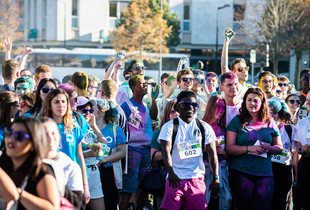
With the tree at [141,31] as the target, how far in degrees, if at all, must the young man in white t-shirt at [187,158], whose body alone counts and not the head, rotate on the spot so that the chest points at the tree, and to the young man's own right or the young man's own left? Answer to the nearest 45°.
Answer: approximately 180°

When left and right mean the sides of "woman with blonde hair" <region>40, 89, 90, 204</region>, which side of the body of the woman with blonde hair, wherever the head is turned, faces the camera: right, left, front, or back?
front

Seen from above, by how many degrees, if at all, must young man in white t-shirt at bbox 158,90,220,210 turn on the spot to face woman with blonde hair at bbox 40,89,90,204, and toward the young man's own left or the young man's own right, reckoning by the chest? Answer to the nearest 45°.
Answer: approximately 45° to the young man's own right

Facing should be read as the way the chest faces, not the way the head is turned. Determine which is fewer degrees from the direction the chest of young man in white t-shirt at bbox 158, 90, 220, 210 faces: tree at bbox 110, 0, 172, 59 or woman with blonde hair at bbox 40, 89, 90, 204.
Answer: the woman with blonde hair

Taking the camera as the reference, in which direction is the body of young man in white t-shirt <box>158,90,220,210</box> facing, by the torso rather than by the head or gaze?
toward the camera

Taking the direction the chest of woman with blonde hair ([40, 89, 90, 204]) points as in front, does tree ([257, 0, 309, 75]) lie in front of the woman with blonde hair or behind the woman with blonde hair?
behind

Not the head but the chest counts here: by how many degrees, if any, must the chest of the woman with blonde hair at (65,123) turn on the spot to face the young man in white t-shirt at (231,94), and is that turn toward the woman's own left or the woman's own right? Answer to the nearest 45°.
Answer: approximately 135° to the woman's own left

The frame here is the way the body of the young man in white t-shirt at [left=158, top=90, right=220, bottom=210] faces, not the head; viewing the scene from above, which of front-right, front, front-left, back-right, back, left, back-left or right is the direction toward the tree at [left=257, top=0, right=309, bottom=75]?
back
